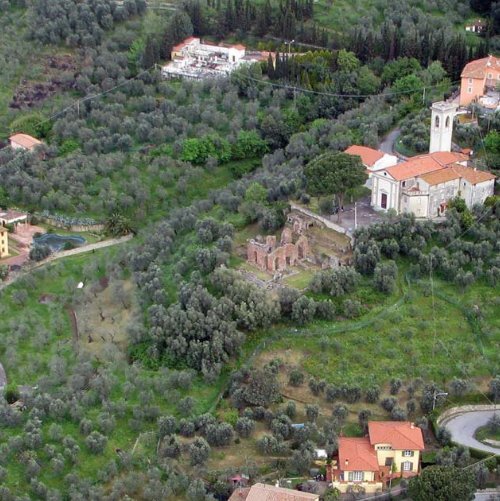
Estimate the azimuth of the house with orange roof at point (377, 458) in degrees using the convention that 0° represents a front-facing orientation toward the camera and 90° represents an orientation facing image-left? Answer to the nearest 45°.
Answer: approximately 0°

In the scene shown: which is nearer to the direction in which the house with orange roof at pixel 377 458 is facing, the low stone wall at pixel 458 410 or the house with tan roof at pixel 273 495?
the house with tan roof

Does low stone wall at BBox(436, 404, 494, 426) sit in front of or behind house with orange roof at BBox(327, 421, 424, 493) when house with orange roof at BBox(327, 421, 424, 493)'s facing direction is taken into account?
behind

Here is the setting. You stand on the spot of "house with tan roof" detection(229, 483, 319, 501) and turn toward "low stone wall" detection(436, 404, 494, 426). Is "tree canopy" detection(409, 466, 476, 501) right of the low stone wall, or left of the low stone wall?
right

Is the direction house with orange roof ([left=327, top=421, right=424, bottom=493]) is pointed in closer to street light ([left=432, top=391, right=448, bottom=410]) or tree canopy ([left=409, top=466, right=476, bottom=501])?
the tree canopy

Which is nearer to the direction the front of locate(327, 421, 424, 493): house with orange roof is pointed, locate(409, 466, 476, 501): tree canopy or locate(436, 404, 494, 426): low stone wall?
the tree canopy

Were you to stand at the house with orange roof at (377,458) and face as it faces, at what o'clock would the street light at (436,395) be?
The street light is roughly at 7 o'clock from the house with orange roof.

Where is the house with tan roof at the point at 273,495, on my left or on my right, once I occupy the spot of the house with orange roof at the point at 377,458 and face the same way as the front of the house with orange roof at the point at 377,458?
on my right
